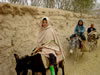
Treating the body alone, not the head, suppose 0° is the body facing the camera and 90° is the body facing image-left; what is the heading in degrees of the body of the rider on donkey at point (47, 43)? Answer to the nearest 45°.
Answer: approximately 45°
